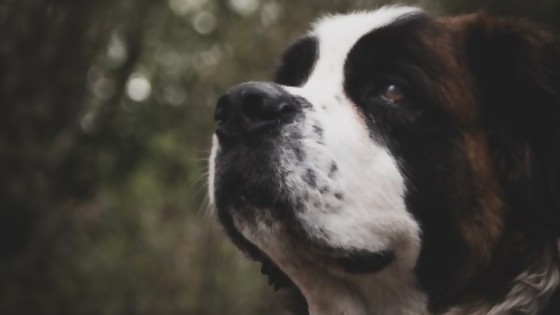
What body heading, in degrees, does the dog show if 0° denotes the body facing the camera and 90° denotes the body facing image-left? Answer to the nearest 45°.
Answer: approximately 45°
